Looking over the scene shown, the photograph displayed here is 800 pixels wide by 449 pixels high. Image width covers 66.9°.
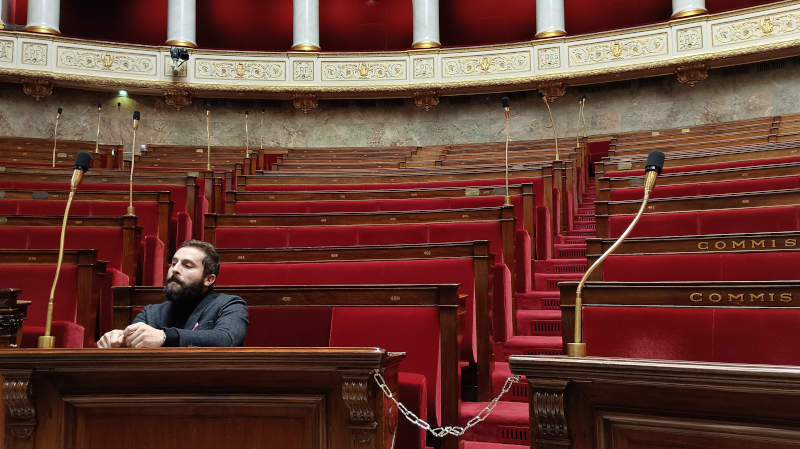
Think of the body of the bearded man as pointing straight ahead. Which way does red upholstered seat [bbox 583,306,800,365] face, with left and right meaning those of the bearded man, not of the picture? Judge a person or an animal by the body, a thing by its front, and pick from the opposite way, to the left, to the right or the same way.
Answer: the same way

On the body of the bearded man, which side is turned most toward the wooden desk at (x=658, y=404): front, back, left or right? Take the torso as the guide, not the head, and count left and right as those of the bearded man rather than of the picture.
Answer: left

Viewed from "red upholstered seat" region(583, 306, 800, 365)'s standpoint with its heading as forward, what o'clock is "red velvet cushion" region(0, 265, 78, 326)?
The red velvet cushion is roughly at 3 o'clock from the red upholstered seat.

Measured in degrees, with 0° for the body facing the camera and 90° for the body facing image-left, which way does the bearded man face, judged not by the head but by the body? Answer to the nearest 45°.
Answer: approximately 45°

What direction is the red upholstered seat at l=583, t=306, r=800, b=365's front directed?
toward the camera

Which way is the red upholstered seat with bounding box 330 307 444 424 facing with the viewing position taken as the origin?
facing the viewer
